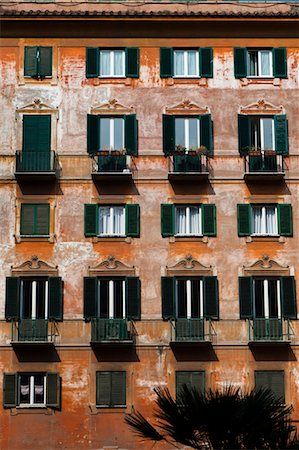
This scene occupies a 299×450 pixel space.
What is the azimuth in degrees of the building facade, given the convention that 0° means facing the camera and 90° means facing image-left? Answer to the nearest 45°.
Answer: approximately 0°
